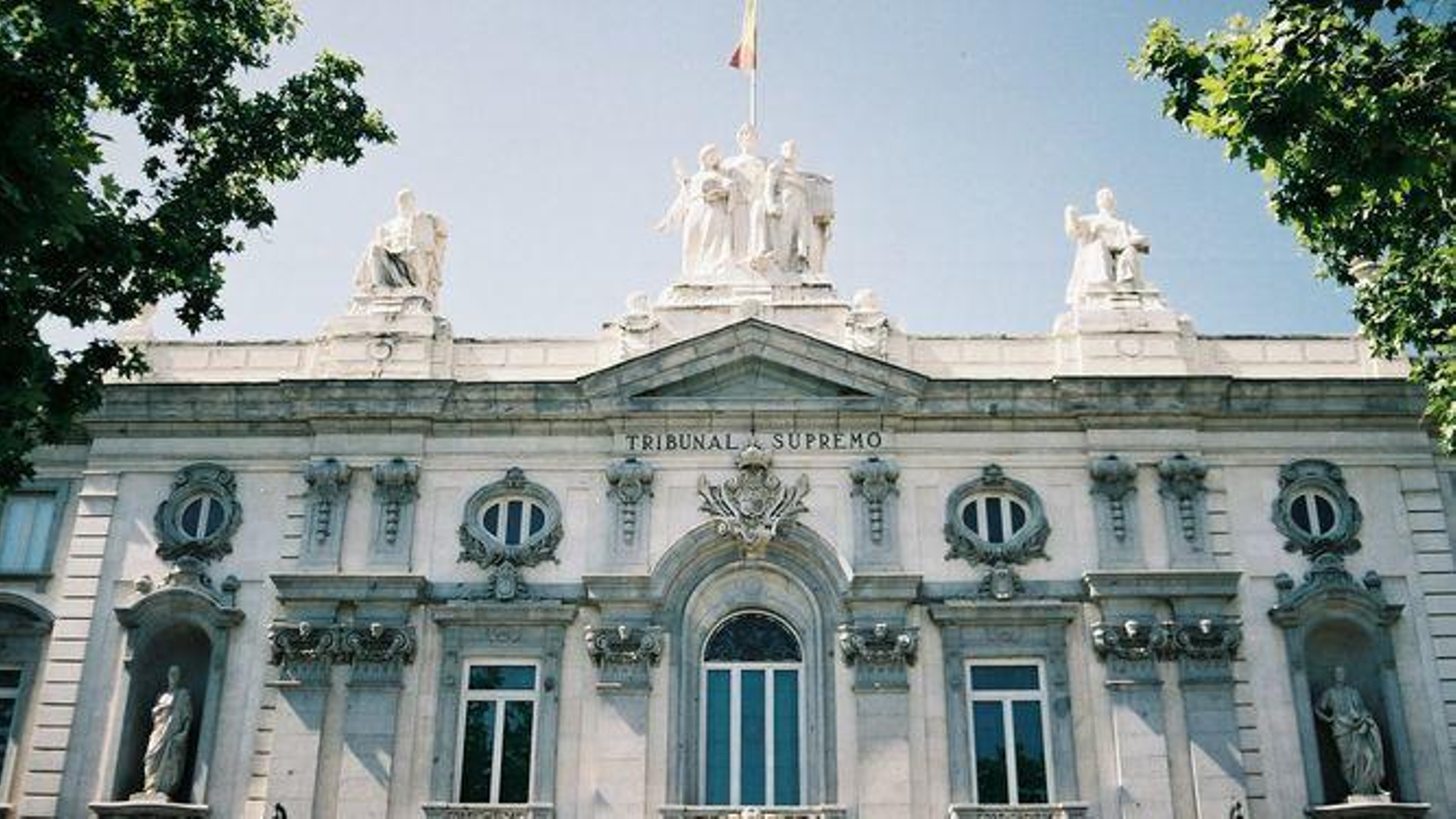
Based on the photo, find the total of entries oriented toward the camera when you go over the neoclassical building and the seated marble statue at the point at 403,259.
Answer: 2

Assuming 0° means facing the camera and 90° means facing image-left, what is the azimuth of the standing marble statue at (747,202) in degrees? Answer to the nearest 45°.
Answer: approximately 0°

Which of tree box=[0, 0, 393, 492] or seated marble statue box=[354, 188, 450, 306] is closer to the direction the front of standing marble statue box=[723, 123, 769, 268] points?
the tree

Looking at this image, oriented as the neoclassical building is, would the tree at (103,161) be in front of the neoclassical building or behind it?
in front

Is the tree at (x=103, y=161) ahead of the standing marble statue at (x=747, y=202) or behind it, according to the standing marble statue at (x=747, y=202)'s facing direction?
ahead

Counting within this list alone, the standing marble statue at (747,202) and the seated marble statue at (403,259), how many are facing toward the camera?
2

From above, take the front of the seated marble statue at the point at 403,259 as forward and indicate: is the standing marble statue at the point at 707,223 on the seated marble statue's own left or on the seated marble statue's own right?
on the seated marble statue's own left

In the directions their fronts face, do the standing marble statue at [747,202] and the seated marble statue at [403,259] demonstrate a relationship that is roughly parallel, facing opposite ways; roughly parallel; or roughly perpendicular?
roughly parallel

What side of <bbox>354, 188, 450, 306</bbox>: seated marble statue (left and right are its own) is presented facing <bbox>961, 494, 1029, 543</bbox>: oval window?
left

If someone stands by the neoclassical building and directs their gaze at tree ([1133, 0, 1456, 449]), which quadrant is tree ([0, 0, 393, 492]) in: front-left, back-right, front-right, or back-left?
front-right

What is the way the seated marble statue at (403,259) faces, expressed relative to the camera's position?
facing the viewer

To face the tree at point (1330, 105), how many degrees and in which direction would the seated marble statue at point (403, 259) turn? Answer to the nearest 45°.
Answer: approximately 45° to its left
